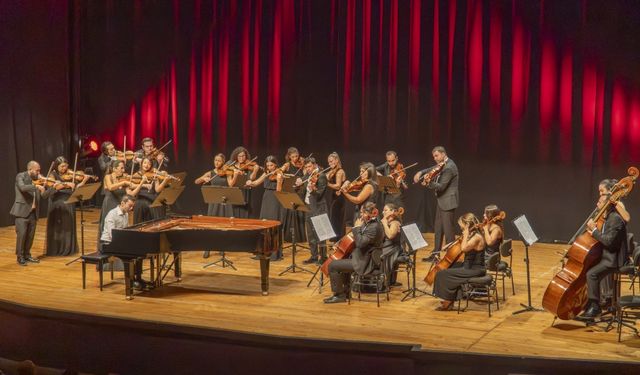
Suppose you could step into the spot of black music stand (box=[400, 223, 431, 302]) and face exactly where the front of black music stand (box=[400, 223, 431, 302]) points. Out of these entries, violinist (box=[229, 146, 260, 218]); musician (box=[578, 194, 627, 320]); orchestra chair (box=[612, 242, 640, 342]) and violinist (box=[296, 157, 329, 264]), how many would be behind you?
2

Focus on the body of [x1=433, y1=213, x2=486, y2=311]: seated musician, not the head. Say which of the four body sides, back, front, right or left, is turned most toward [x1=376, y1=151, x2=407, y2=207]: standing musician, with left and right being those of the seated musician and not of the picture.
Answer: right

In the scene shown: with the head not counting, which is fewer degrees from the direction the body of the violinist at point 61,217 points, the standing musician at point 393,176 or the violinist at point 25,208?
the standing musician

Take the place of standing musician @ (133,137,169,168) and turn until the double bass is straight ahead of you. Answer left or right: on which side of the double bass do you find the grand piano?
right

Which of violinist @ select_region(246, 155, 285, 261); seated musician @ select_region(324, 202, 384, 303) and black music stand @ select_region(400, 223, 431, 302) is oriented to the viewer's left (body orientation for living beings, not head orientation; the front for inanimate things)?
the seated musician

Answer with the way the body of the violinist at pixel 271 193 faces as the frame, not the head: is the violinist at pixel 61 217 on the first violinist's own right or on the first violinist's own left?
on the first violinist's own right

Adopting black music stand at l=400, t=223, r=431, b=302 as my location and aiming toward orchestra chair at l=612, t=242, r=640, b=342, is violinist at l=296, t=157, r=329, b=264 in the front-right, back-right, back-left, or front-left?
back-left

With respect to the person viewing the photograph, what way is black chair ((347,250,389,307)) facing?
facing to the left of the viewer

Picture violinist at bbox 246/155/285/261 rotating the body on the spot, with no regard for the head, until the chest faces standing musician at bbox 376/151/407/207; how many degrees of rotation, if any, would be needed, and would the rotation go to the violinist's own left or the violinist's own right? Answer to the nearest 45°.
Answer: approximately 90° to the violinist's own left

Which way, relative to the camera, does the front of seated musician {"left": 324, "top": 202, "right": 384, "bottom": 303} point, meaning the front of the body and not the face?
to the viewer's left
